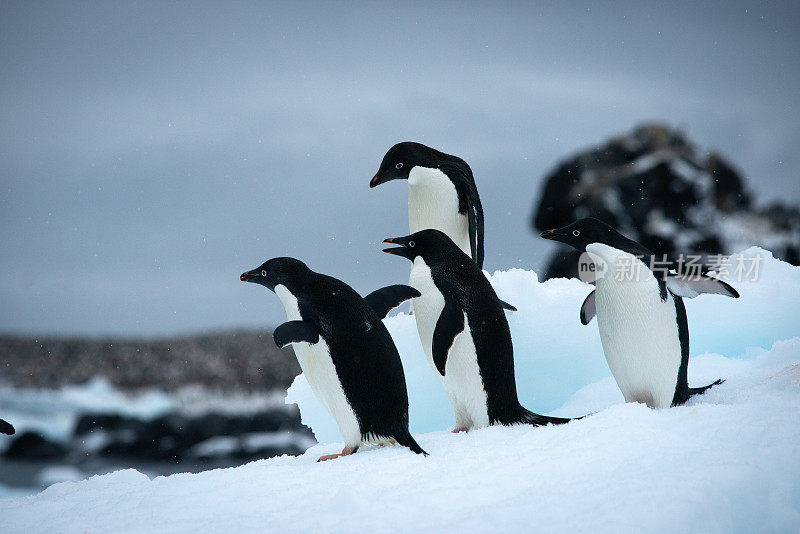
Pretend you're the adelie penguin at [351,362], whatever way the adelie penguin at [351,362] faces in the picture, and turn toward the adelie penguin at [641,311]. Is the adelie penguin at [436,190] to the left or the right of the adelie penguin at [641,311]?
left

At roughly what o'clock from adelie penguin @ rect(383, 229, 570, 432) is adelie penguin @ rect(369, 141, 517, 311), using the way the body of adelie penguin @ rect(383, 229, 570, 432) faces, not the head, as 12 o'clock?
adelie penguin @ rect(369, 141, 517, 311) is roughly at 3 o'clock from adelie penguin @ rect(383, 229, 570, 432).

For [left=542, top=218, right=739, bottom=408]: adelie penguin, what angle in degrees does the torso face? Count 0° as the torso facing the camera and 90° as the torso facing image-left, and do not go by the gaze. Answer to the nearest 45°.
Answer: approximately 45°

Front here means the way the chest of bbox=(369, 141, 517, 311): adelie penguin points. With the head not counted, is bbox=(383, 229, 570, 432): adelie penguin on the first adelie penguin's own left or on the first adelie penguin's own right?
on the first adelie penguin's own left

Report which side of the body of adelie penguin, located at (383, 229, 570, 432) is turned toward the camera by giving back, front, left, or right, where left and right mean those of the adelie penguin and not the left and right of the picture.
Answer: left

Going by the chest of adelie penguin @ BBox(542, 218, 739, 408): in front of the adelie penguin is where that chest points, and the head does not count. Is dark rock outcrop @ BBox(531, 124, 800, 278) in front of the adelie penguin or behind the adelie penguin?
behind

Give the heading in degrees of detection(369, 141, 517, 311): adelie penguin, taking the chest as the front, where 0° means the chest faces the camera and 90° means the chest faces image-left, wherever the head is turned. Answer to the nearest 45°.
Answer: approximately 45°
